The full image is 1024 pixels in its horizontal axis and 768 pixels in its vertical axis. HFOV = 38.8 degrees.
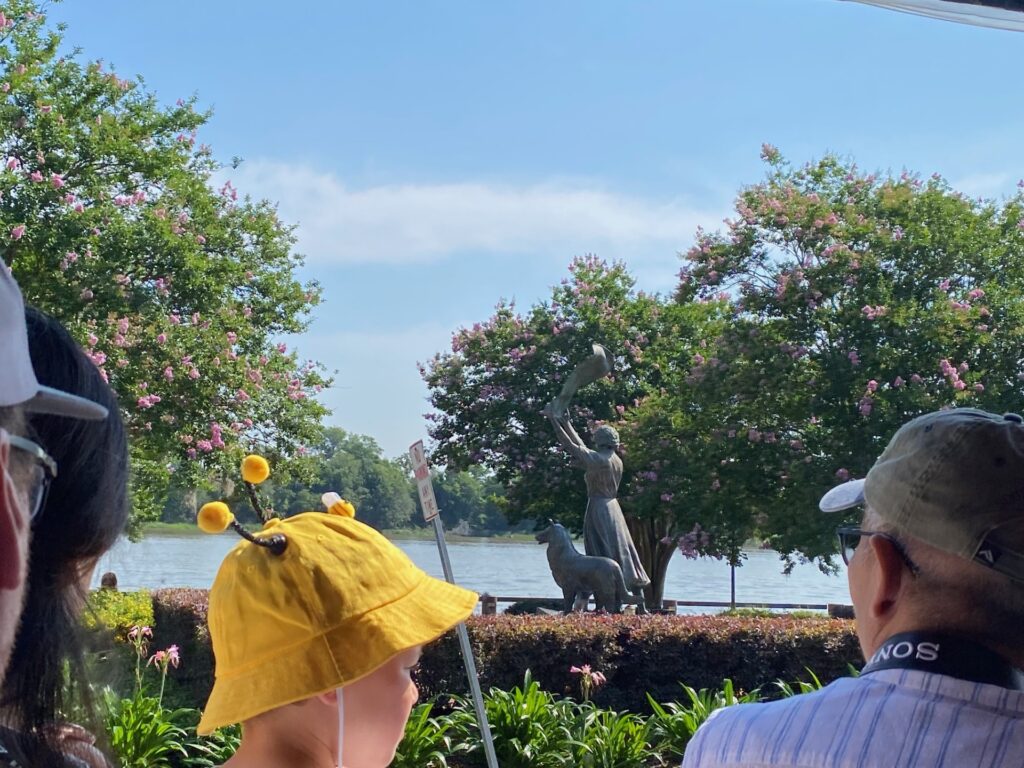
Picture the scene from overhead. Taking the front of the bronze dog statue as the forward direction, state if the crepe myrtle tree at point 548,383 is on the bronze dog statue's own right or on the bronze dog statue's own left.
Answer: on the bronze dog statue's own right

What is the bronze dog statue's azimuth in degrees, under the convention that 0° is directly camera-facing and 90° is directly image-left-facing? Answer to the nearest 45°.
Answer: approximately 90°

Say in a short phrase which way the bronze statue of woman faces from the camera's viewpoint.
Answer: facing away from the viewer and to the left of the viewer

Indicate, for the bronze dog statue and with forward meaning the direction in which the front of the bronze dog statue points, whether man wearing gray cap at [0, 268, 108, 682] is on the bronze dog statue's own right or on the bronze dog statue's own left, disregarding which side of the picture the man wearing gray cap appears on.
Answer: on the bronze dog statue's own left

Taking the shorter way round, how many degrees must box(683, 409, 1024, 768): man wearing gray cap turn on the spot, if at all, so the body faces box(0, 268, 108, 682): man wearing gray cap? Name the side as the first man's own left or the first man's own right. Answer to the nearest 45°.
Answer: approximately 90° to the first man's own left

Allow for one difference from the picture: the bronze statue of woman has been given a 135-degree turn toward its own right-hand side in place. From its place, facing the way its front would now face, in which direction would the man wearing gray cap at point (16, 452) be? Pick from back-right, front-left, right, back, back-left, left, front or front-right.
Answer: right

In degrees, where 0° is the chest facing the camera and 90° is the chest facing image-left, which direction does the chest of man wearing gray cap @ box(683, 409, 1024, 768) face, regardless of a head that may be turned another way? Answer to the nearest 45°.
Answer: approximately 135°

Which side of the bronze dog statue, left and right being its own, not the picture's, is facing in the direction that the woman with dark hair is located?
left

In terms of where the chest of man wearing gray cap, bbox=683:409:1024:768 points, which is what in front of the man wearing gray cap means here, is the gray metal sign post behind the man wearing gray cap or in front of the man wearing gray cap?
in front

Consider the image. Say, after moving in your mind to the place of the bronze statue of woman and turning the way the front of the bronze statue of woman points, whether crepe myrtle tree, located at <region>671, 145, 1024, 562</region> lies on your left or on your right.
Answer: on your right

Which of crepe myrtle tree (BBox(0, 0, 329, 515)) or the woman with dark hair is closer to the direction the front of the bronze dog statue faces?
the crepe myrtle tree

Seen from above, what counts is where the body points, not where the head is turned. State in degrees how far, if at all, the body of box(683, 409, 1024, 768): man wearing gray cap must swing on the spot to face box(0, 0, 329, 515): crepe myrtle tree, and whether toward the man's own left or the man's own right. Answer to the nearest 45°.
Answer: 0° — they already face it

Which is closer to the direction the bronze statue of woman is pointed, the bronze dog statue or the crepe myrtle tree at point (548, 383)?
the crepe myrtle tree

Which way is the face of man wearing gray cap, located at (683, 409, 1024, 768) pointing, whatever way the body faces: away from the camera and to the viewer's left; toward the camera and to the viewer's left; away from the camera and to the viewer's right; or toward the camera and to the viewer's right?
away from the camera and to the viewer's left
